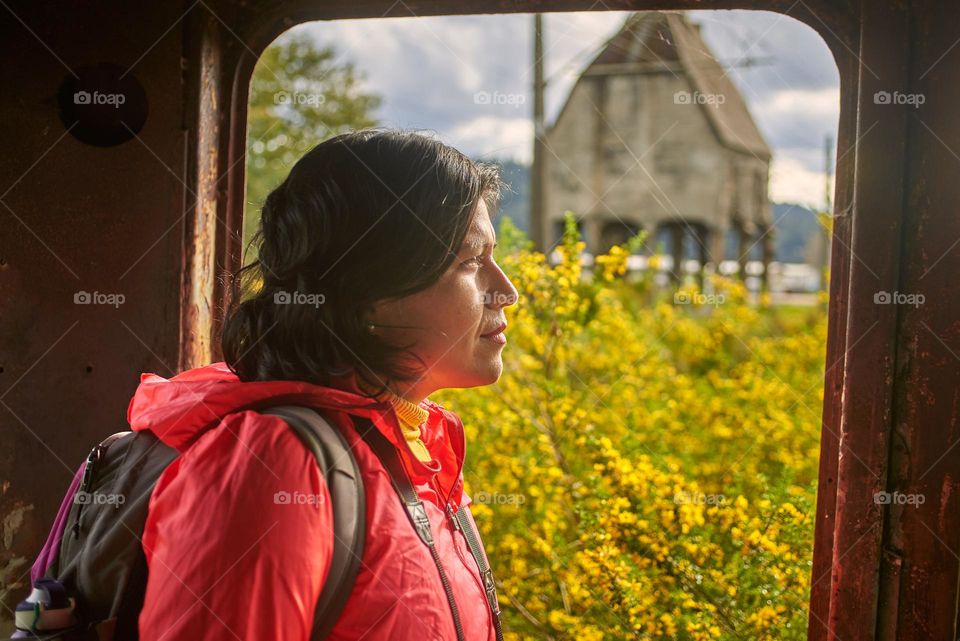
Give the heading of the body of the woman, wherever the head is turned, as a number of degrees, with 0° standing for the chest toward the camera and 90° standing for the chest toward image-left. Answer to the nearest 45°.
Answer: approximately 270°

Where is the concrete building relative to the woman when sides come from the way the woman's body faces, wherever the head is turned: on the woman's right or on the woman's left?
on the woman's left

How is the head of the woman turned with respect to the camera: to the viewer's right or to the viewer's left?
to the viewer's right

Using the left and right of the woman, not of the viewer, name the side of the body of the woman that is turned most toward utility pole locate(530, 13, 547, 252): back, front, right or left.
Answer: left

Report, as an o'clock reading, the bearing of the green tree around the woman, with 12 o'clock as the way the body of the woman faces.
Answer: The green tree is roughly at 9 o'clock from the woman.

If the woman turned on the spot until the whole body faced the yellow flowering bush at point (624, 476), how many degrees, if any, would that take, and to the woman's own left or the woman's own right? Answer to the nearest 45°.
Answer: approximately 45° to the woman's own left
